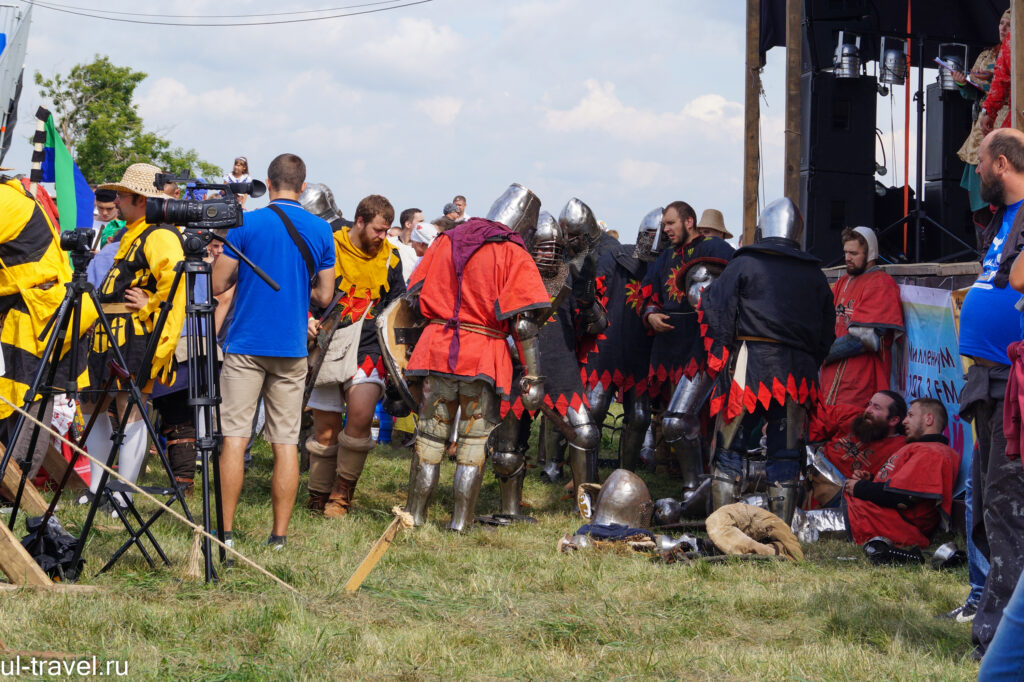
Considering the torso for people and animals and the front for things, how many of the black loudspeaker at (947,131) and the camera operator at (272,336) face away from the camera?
1

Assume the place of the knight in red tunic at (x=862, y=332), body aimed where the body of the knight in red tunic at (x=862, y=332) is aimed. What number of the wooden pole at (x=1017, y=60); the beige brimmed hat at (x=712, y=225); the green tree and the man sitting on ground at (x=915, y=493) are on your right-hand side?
2

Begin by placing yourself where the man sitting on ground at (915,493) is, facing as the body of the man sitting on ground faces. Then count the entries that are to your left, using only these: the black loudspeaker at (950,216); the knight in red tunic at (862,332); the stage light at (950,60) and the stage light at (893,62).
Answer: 0

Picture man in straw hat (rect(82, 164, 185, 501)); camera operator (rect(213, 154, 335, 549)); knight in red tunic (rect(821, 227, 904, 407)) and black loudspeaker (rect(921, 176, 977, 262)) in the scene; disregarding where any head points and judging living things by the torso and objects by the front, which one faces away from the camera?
the camera operator

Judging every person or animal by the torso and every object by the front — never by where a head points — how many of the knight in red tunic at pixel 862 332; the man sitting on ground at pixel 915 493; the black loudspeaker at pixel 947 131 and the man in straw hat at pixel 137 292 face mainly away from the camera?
0

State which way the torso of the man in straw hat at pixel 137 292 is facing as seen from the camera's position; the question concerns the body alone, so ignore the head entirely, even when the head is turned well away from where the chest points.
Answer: to the viewer's left

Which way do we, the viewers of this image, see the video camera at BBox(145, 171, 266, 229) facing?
facing to the left of the viewer

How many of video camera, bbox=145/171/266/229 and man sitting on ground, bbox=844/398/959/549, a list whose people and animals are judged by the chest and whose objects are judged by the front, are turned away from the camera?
0

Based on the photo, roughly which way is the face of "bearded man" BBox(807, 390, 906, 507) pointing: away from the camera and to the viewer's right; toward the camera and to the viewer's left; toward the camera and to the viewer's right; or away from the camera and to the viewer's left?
toward the camera and to the viewer's left

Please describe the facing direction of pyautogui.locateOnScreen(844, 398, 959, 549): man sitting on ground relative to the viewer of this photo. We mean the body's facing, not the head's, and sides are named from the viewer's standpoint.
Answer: facing to the left of the viewer

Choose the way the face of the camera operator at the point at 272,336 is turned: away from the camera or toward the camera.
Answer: away from the camera

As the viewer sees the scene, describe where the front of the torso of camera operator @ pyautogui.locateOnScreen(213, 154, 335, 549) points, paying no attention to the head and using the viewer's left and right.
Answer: facing away from the viewer

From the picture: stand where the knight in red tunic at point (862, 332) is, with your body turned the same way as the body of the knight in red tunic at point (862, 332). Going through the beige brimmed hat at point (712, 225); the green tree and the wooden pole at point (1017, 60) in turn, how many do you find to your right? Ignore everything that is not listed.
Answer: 2

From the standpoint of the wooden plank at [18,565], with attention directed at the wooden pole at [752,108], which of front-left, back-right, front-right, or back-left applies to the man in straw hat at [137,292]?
front-left
